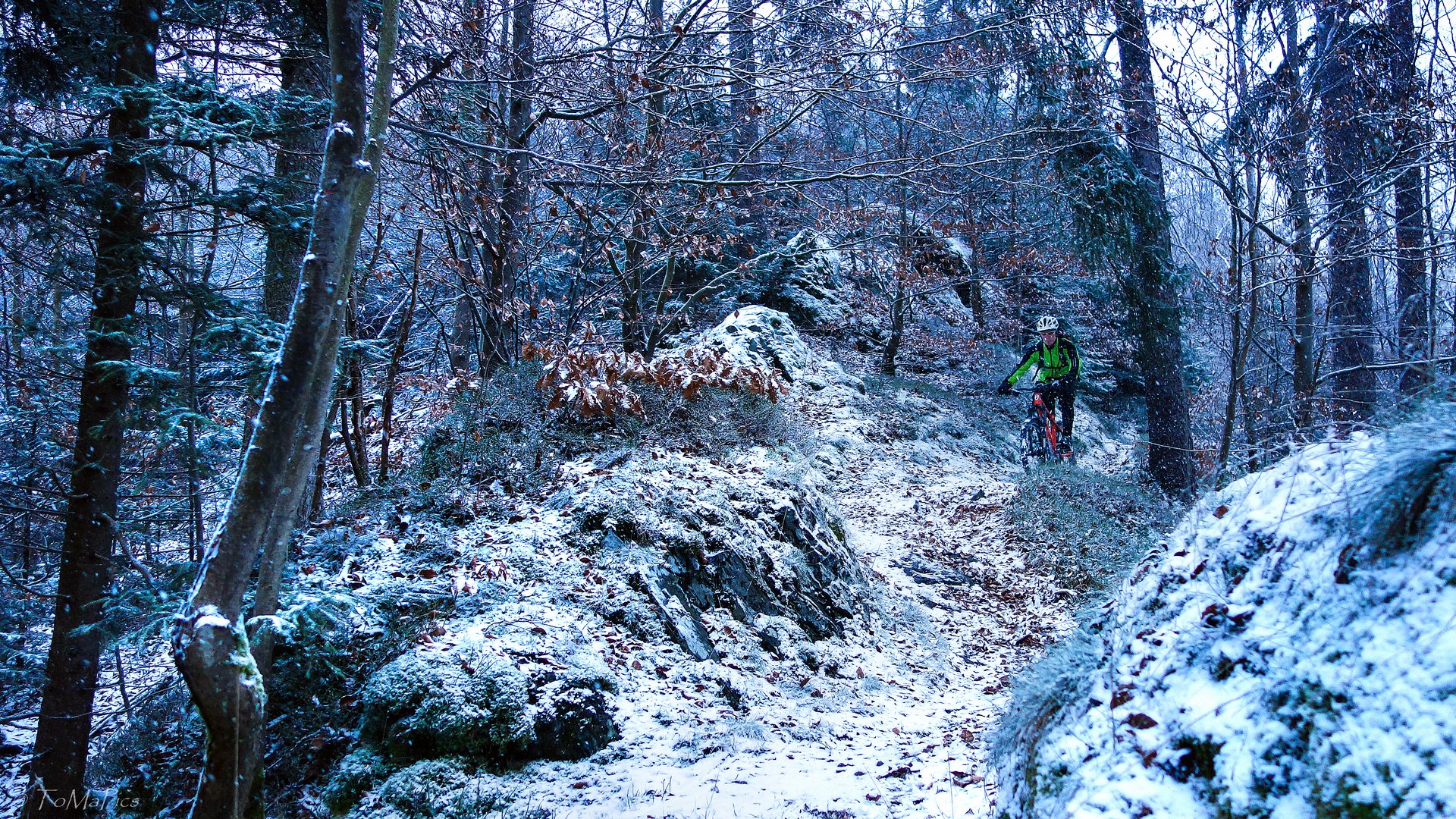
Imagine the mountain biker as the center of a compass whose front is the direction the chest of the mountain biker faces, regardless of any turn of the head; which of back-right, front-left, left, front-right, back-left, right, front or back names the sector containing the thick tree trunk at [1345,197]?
left

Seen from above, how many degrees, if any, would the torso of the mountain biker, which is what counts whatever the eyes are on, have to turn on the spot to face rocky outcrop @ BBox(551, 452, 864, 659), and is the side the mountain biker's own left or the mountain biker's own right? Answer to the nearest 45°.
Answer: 0° — they already face it

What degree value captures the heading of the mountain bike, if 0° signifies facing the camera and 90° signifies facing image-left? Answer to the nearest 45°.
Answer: approximately 45°

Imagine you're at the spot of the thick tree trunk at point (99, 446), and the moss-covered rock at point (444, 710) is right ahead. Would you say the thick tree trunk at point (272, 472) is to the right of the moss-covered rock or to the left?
right

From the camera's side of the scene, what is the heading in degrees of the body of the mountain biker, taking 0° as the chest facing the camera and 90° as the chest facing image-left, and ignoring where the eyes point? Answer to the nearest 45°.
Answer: approximately 45°

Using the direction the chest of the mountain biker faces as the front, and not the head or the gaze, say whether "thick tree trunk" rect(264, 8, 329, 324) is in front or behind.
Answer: in front

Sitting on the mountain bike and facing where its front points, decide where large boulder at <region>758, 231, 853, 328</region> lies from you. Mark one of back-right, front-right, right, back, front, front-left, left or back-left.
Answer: right

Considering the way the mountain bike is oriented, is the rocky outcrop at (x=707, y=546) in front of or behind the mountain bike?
in front

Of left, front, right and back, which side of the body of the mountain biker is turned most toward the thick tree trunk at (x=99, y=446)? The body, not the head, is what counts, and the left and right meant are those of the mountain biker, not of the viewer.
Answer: front
